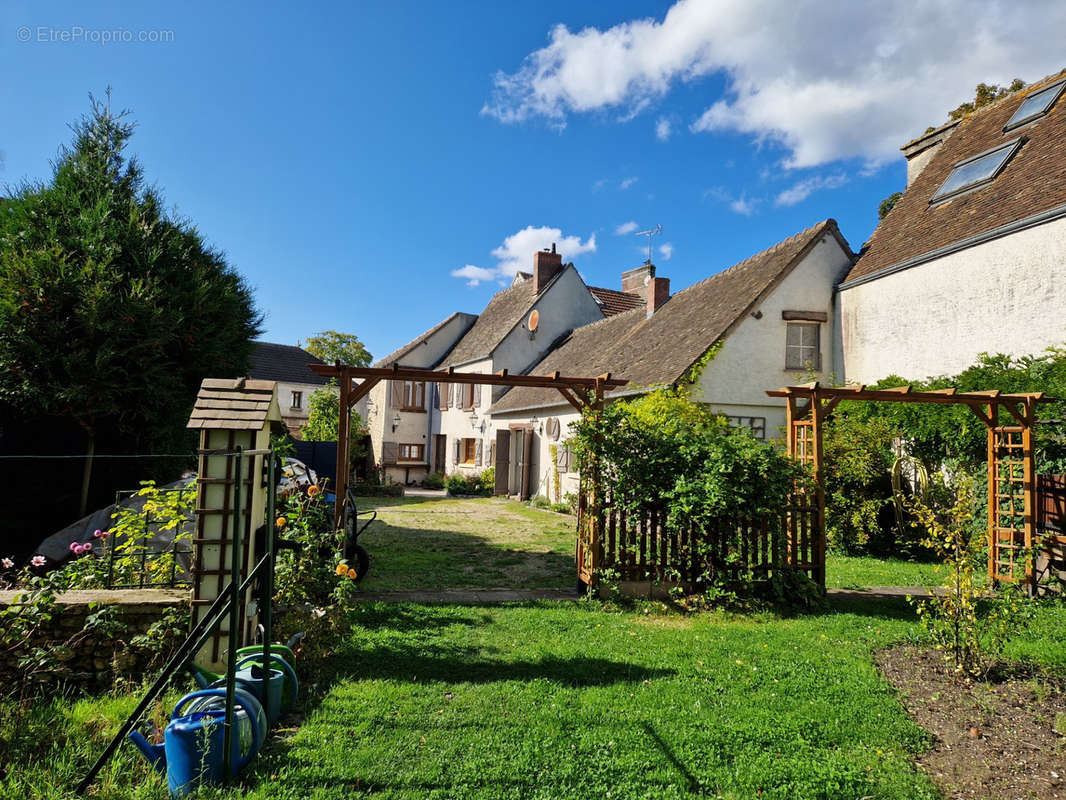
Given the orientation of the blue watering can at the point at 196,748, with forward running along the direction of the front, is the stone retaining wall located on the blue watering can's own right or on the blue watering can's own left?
on the blue watering can's own right

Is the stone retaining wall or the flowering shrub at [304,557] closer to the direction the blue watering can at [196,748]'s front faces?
the stone retaining wall

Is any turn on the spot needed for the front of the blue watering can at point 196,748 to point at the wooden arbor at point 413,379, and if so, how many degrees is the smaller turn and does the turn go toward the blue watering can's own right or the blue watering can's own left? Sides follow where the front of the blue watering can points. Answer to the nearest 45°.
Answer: approximately 135° to the blue watering can's own right

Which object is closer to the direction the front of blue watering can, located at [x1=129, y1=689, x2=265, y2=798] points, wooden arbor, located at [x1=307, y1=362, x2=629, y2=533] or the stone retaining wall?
the stone retaining wall

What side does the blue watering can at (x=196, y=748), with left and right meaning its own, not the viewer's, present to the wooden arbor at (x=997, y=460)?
back

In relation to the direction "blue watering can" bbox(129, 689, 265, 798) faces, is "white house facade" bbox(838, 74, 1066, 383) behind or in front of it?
behind

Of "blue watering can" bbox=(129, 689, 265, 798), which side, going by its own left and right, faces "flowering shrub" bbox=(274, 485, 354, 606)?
right

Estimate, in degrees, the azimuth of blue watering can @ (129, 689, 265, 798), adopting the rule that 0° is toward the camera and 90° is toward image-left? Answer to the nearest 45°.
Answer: approximately 90°
